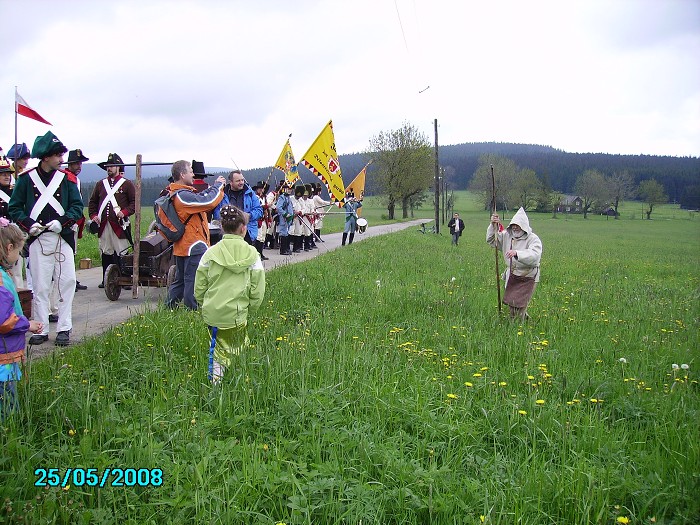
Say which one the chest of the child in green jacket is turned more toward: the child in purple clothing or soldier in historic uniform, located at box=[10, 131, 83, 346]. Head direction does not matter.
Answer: the soldier in historic uniform

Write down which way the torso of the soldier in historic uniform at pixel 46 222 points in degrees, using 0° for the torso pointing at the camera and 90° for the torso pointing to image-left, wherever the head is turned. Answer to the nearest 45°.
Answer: approximately 0°

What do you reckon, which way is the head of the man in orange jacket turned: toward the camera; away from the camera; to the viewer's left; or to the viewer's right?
to the viewer's right

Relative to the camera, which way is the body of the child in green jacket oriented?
away from the camera

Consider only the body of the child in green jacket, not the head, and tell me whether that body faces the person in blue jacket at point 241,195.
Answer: yes

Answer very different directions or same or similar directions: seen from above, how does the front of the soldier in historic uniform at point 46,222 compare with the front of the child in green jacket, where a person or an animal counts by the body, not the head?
very different directions

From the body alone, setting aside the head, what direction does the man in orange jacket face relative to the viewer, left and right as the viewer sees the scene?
facing to the right of the viewer

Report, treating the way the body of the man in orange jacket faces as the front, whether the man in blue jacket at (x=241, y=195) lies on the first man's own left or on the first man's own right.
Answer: on the first man's own left

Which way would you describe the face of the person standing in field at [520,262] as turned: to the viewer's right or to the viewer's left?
to the viewer's left

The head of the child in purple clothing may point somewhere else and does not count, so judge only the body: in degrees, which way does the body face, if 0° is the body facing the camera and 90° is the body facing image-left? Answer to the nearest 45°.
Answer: approximately 270°
